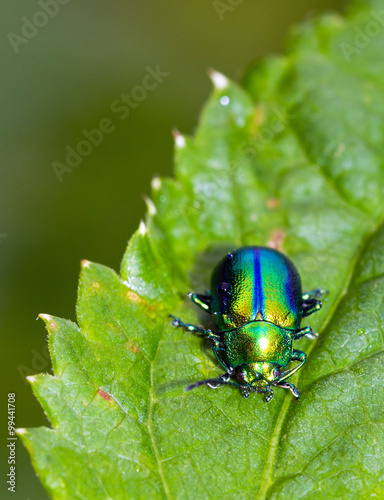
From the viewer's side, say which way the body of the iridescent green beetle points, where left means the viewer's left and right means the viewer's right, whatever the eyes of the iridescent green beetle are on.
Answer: facing the viewer
